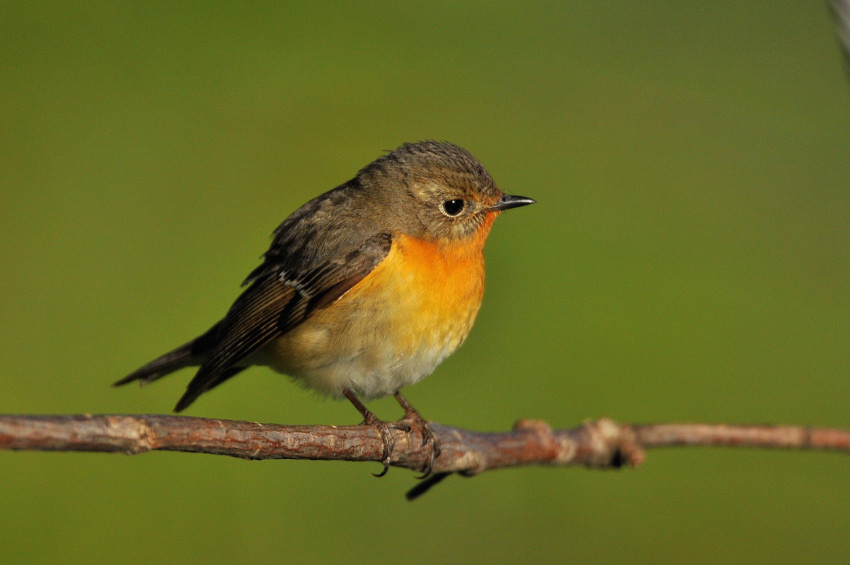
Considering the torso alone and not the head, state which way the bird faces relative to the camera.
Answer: to the viewer's right
